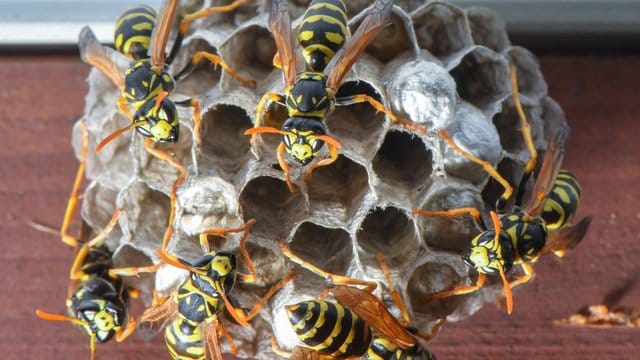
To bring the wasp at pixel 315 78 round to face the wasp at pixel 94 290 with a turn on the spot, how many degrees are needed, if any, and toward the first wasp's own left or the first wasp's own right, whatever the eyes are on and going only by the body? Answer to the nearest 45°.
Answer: approximately 90° to the first wasp's own right

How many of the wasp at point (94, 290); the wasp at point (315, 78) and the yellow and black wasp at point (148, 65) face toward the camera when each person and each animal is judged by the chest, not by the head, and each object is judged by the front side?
3

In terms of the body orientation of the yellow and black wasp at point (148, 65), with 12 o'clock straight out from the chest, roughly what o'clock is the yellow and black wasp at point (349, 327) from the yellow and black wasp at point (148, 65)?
the yellow and black wasp at point (349, 327) is roughly at 11 o'clock from the yellow and black wasp at point (148, 65).

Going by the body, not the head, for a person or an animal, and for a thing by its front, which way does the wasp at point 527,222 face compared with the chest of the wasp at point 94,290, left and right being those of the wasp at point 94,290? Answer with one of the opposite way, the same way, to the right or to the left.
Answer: to the right

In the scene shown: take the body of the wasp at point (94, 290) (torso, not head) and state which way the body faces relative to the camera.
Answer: toward the camera

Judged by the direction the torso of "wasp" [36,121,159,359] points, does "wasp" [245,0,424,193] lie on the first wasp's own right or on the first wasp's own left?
on the first wasp's own left

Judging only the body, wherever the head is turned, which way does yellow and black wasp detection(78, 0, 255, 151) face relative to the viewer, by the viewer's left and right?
facing the viewer

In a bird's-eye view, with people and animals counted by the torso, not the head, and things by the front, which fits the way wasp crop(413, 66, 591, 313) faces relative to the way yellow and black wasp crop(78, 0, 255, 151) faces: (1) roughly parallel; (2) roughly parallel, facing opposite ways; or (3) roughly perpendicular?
roughly perpendicular

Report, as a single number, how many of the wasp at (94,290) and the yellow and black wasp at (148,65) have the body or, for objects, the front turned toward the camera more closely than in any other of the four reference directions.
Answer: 2

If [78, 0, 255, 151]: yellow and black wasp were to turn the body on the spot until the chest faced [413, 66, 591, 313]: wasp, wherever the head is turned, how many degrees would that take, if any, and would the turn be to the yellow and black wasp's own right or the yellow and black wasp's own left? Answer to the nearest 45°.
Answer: approximately 45° to the yellow and black wasp's own left

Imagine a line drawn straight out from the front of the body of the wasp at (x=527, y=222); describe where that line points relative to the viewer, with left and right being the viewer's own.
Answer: facing the viewer and to the left of the viewer
